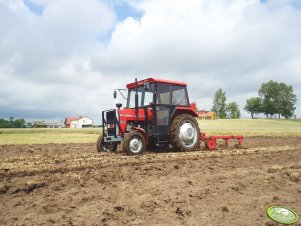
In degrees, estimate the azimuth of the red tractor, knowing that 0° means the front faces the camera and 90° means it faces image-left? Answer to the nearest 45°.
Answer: approximately 45°
